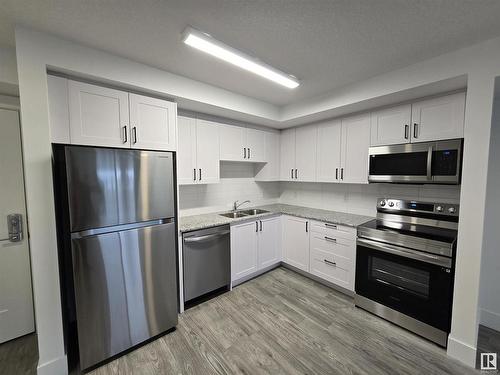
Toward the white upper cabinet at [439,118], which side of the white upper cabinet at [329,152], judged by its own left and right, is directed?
left

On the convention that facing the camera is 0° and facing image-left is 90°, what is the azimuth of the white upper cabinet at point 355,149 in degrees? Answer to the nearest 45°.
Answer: approximately 45°

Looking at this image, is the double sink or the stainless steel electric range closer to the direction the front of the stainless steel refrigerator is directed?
the stainless steel electric range

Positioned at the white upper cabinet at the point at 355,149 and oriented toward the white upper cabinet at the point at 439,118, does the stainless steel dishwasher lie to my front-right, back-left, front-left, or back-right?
back-right

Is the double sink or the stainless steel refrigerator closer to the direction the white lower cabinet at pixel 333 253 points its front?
the stainless steel refrigerator

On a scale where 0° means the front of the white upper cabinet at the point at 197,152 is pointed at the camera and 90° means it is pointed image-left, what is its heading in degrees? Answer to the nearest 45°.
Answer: approximately 315°

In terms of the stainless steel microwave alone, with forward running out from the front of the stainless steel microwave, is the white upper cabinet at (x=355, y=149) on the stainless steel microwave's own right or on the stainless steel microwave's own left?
on the stainless steel microwave's own right

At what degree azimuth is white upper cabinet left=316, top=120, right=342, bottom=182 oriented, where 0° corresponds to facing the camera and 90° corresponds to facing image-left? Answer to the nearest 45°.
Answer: approximately 45°

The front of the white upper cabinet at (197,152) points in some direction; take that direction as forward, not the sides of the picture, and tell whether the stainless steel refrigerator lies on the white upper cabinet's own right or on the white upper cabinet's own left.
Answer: on the white upper cabinet's own right
